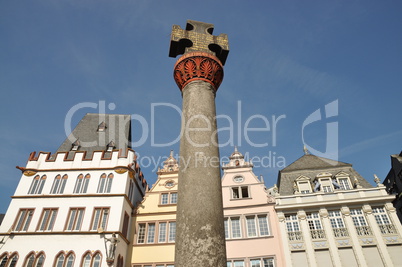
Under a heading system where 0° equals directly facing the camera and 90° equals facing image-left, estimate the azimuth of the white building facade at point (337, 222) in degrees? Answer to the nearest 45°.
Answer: approximately 0°
